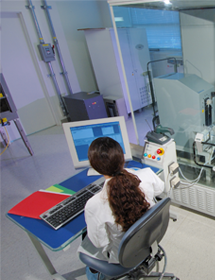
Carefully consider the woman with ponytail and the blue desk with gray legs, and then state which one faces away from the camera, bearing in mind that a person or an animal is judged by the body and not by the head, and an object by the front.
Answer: the woman with ponytail

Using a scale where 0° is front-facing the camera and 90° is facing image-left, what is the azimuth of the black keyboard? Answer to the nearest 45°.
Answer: approximately 315°

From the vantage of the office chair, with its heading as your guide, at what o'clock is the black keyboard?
The black keyboard is roughly at 12 o'clock from the office chair.

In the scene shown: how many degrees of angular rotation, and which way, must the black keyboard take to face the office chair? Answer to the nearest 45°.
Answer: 0° — it already faces it

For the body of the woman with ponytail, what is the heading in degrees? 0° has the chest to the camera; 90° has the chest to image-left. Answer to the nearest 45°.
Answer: approximately 180°

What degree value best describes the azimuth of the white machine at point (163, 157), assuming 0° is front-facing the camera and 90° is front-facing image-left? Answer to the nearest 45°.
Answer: approximately 45°

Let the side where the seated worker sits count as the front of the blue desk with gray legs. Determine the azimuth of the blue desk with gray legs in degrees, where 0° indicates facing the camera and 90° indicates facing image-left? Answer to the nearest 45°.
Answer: approximately 315°

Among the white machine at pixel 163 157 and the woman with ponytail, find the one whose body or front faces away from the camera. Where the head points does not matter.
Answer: the woman with ponytail

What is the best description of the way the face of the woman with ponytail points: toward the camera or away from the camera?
away from the camera
